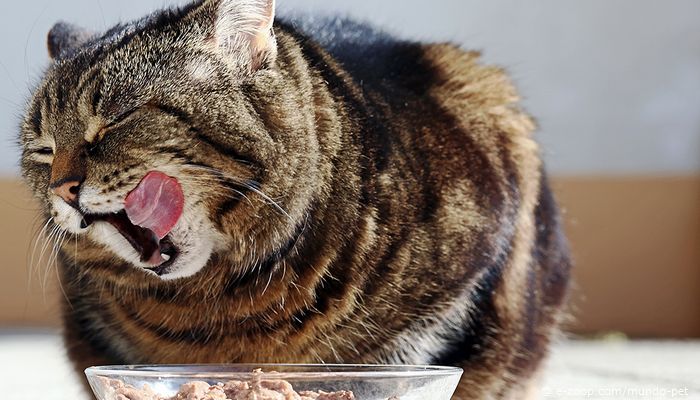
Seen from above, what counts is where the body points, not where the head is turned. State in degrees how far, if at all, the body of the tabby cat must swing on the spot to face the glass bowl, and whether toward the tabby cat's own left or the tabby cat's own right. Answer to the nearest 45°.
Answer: approximately 45° to the tabby cat's own left

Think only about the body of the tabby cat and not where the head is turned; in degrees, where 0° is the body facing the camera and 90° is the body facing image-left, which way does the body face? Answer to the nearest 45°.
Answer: approximately 45°

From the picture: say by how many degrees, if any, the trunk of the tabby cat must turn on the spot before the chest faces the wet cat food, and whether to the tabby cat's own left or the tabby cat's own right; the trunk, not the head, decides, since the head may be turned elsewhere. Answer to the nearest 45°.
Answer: approximately 45° to the tabby cat's own left
